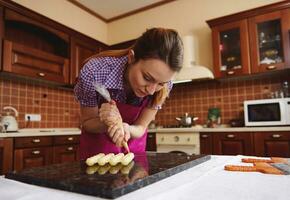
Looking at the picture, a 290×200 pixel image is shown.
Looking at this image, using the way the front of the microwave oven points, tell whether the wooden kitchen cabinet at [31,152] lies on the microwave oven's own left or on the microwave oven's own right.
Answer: on the microwave oven's own right

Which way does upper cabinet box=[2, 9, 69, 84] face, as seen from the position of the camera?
facing the viewer and to the right of the viewer

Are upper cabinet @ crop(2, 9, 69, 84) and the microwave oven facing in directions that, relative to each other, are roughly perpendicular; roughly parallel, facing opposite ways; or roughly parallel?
roughly perpendicular

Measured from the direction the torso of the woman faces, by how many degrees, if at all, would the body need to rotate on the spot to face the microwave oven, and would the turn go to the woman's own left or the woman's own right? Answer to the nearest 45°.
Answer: approximately 90° to the woman's own left

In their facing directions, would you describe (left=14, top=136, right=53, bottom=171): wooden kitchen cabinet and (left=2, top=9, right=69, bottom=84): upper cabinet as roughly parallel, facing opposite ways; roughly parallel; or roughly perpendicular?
roughly parallel

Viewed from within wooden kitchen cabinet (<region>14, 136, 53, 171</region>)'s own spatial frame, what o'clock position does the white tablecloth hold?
The white tablecloth is roughly at 1 o'clock from the wooden kitchen cabinet.

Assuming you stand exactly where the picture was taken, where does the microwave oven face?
facing the viewer

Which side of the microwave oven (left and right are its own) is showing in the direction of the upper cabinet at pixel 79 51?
right

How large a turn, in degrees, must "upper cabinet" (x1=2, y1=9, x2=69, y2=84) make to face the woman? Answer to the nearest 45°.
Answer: approximately 45° to its right

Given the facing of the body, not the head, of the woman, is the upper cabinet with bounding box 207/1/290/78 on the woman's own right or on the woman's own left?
on the woman's own left

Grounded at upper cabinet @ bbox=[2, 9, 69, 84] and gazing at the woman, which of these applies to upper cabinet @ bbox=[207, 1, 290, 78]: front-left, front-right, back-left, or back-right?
front-left

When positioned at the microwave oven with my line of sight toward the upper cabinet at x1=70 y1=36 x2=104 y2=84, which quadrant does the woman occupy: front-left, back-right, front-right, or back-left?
front-left

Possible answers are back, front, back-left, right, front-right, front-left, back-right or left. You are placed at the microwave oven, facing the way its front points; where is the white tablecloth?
front

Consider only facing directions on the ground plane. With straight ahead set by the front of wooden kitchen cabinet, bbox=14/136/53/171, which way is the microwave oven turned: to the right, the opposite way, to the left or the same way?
to the right
